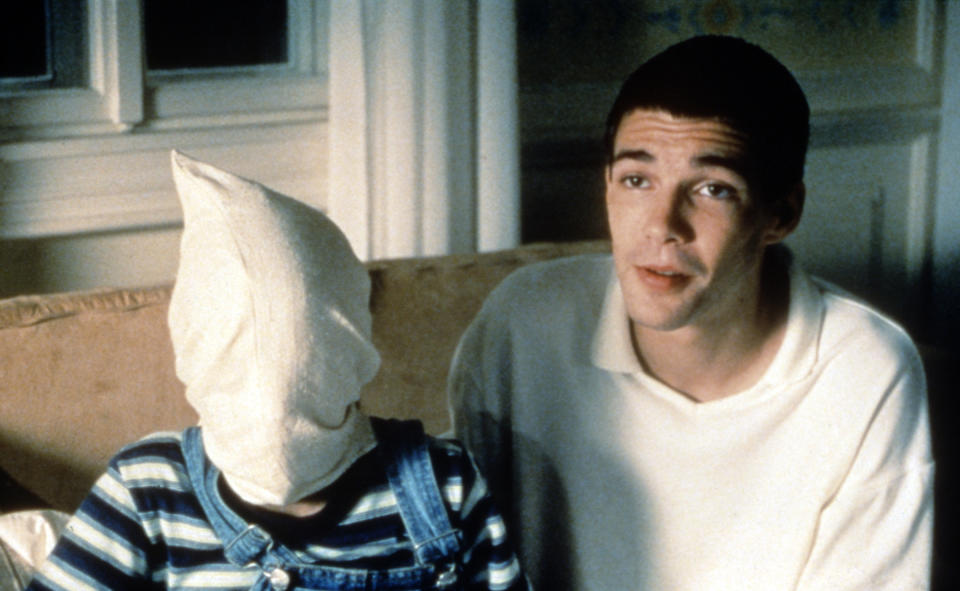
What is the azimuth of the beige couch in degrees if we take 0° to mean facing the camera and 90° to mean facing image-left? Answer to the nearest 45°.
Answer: approximately 0°

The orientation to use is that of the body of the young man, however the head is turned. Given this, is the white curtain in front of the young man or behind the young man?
behind
